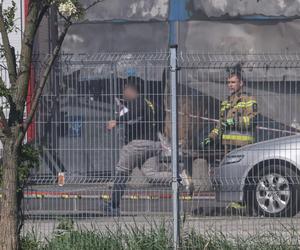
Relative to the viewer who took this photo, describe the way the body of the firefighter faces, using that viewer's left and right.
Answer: facing the viewer and to the left of the viewer

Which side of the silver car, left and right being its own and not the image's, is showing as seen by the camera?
left

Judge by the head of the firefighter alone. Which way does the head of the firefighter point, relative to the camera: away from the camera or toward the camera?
toward the camera

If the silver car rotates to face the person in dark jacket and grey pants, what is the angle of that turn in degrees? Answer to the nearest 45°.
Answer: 0° — it already faces them

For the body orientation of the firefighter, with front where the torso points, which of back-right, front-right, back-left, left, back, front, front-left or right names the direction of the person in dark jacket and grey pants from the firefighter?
front-right
